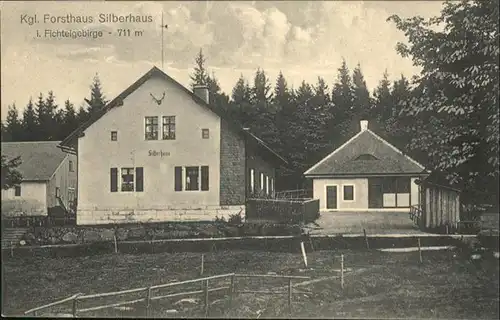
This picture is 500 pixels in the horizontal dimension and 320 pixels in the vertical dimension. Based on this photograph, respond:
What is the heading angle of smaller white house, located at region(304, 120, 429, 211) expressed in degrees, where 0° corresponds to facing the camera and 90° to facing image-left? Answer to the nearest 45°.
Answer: approximately 0°

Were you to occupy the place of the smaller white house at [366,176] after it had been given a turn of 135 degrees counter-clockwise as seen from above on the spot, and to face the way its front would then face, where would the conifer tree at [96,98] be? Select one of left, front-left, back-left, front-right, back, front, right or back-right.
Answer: back-left

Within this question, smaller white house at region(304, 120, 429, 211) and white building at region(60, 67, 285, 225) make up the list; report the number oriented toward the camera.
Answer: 2

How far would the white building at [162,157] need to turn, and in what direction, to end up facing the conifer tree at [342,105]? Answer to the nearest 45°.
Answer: approximately 90° to its left

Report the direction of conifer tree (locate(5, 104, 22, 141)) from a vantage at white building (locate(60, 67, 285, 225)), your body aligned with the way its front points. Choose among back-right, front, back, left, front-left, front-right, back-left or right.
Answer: right

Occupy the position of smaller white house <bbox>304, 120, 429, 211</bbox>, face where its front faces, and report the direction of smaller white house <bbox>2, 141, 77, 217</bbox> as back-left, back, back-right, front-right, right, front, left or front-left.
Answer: right
